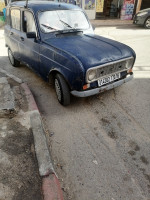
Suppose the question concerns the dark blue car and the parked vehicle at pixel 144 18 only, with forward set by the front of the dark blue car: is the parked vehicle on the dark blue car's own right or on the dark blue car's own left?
on the dark blue car's own left

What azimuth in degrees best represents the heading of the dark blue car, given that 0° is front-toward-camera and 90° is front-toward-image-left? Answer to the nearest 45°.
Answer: approximately 315°
